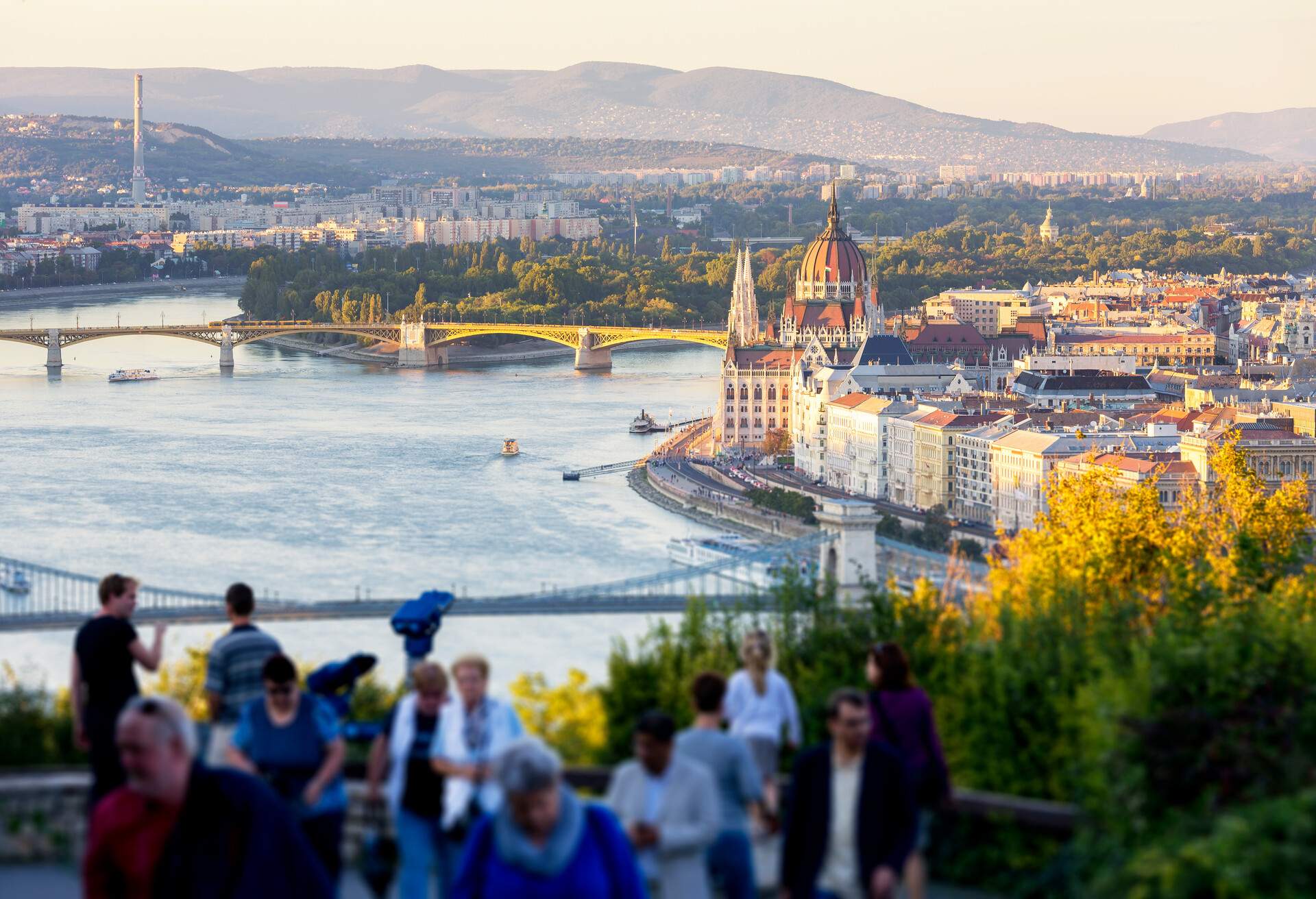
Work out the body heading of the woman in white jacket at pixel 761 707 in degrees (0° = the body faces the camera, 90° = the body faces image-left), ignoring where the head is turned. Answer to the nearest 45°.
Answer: approximately 180°

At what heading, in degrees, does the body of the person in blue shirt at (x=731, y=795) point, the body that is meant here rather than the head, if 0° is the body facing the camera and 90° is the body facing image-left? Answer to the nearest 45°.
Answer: approximately 180°

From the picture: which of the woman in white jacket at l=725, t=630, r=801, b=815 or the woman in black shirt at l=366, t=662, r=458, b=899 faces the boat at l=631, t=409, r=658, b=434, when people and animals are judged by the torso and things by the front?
the woman in white jacket

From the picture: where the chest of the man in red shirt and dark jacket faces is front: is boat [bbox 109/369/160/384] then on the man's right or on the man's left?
on the man's right

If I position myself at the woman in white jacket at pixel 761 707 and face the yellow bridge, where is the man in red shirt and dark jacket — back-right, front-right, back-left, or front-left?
back-left

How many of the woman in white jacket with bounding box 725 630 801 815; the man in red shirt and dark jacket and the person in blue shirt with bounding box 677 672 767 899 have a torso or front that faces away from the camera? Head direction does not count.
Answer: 2

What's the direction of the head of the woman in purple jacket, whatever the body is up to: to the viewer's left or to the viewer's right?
to the viewer's left

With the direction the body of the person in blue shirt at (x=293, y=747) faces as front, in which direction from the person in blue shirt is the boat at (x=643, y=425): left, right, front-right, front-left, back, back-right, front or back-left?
back

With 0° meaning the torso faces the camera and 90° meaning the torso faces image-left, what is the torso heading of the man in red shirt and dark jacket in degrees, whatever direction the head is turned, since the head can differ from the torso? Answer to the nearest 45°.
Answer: approximately 45°

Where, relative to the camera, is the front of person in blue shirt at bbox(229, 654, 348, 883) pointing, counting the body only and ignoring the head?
toward the camera

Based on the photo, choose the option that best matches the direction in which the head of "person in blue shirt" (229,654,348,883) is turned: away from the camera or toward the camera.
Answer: toward the camera
